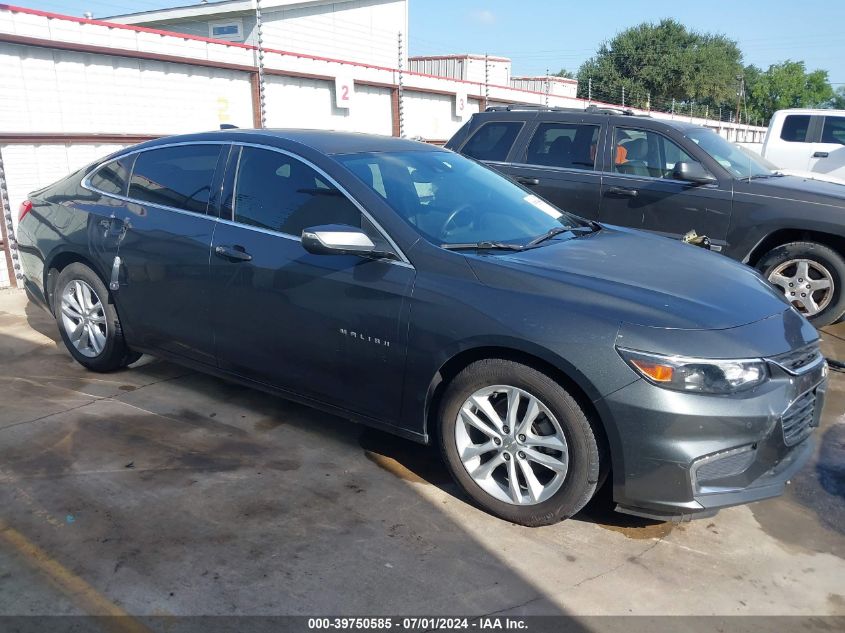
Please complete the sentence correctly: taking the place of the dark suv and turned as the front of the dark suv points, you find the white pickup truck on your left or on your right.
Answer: on your left

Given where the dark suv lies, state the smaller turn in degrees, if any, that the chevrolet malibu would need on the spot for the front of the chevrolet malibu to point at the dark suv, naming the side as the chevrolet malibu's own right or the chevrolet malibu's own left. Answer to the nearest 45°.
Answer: approximately 90° to the chevrolet malibu's own left

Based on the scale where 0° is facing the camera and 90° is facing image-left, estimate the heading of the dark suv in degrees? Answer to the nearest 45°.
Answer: approximately 315°

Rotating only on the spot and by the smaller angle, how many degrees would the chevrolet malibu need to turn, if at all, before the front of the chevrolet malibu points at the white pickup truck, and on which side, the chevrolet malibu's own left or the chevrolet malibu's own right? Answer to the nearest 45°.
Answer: approximately 90° to the chevrolet malibu's own left

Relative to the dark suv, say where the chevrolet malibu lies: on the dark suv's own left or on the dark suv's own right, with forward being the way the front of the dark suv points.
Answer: on the dark suv's own right

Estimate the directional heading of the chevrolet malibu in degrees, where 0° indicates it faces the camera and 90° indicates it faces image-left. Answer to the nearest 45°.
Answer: approximately 315°
